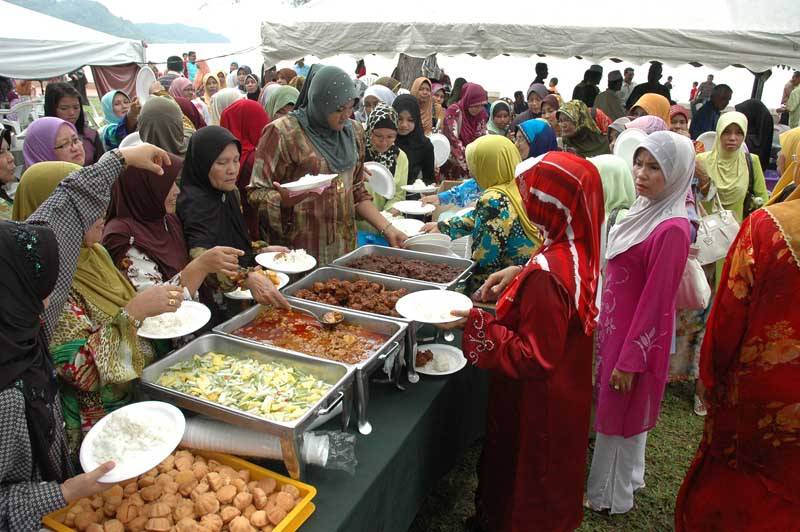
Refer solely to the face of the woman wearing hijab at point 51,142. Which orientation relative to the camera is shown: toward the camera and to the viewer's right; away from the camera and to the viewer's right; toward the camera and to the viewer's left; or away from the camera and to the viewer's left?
toward the camera and to the viewer's right

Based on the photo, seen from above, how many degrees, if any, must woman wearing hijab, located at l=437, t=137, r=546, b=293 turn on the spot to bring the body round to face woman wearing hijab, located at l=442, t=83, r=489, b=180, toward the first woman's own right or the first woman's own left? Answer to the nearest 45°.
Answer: approximately 45° to the first woman's own right

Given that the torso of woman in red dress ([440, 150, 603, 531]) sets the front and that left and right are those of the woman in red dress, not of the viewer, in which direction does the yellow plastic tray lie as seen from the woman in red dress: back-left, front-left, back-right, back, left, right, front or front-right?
front-left

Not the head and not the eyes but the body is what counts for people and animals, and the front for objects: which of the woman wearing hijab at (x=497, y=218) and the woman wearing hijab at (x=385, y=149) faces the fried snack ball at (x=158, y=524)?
the woman wearing hijab at (x=385, y=149)

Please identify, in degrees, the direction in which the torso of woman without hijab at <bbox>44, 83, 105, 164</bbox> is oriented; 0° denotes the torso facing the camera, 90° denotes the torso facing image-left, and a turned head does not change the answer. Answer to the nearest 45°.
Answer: approximately 315°

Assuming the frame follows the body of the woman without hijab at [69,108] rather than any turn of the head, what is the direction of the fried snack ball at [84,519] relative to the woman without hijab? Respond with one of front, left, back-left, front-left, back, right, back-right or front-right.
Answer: front-right

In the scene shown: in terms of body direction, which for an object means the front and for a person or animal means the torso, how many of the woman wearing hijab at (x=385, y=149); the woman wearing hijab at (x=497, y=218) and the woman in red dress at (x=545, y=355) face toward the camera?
1

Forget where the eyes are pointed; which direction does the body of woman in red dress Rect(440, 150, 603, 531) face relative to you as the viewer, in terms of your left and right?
facing to the left of the viewer

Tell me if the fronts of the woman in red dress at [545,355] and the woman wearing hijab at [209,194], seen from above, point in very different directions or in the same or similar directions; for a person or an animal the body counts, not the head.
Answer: very different directions
